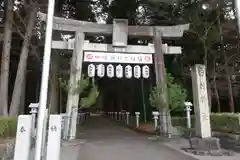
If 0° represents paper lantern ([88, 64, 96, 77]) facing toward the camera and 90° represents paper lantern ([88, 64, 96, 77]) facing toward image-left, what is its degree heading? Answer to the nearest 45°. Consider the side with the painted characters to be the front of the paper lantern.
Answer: approximately 0°

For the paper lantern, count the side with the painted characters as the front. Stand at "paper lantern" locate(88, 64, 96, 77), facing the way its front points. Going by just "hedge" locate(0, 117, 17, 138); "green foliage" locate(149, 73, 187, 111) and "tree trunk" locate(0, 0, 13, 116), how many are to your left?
1

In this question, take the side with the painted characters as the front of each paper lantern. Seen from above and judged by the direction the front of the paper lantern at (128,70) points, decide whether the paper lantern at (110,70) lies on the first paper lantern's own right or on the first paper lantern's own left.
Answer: on the first paper lantern's own right
